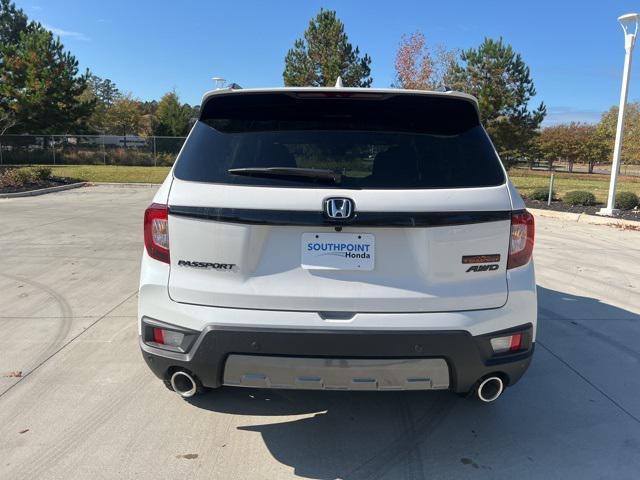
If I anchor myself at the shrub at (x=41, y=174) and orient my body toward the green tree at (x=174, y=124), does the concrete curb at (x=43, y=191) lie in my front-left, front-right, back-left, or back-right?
back-right

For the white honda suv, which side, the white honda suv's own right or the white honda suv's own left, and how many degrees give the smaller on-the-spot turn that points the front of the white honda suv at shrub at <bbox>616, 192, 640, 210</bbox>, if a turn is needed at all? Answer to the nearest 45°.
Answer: approximately 45° to the white honda suv's own right

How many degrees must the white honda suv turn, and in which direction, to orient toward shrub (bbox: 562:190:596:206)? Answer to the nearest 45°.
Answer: approximately 45° to its right

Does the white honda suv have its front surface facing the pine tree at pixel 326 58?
yes

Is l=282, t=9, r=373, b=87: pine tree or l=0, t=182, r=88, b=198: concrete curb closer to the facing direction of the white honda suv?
the pine tree

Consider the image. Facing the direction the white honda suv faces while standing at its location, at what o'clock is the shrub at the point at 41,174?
The shrub is roughly at 11 o'clock from the white honda suv.

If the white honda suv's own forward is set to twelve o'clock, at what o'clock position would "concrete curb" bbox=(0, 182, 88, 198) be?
The concrete curb is roughly at 11 o'clock from the white honda suv.

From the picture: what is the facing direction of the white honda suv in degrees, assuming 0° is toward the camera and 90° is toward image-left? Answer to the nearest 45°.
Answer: approximately 180°

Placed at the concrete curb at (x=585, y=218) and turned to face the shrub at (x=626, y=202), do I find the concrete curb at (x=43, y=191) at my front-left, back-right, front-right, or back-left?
back-left

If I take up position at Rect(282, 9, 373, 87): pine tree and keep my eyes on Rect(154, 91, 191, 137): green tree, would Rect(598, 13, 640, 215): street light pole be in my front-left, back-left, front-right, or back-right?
back-left
